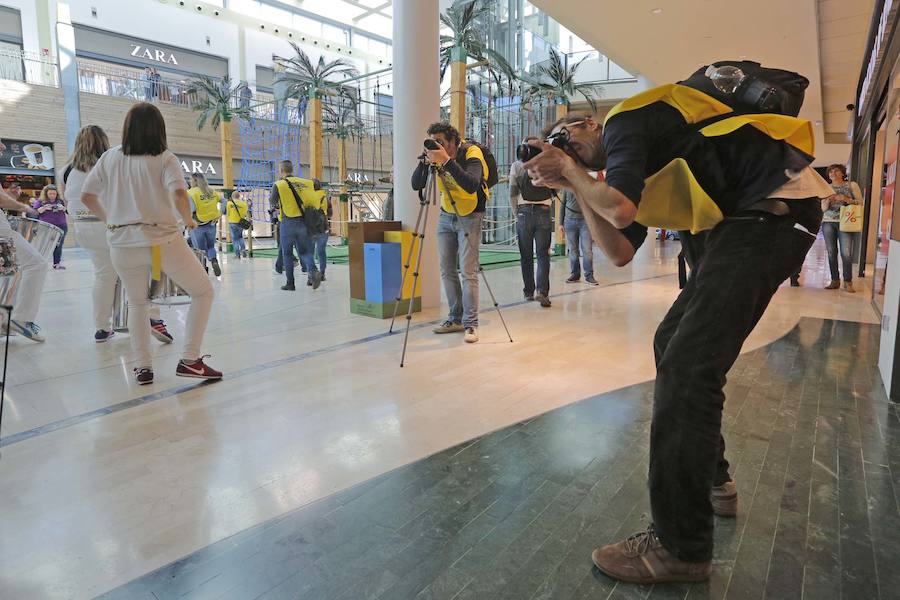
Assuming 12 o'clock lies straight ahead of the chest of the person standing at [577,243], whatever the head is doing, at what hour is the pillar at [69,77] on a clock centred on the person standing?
The pillar is roughly at 4 o'clock from the person standing.

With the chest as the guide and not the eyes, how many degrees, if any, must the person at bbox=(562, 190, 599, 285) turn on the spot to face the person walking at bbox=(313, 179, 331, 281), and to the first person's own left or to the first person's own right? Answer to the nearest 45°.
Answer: approximately 90° to the first person's own right

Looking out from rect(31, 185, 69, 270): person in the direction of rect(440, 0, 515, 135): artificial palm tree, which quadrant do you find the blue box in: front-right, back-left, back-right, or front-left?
front-right

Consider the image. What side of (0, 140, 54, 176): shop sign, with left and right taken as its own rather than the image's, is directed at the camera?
front

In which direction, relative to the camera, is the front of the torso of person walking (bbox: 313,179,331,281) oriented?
away from the camera

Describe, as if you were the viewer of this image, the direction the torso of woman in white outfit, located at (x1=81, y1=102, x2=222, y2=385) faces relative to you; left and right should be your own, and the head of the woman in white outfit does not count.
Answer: facing away from the viewer

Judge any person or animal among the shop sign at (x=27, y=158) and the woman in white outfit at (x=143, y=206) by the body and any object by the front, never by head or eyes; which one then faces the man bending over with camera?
the shop sign

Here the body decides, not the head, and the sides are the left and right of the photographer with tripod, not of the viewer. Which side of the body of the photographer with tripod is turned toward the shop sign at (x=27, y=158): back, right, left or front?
right

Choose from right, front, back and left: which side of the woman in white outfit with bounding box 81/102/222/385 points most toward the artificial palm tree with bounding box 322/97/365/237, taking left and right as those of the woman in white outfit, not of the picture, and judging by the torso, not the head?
front

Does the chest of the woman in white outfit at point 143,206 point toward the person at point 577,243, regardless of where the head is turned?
no

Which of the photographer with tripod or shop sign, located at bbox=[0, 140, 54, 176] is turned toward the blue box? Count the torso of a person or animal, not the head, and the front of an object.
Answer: the shop sign

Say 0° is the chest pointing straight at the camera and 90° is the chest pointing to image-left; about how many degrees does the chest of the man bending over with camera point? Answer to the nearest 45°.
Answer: approximately 90°

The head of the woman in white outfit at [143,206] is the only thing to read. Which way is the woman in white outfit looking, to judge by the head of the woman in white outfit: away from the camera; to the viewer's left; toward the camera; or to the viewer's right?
away from the camera

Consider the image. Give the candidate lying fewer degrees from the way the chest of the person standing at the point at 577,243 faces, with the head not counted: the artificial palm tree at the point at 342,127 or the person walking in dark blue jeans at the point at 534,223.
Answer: the person walking in dark blue jeans

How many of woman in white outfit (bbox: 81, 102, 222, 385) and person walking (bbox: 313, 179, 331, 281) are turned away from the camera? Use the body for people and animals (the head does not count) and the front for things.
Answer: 2

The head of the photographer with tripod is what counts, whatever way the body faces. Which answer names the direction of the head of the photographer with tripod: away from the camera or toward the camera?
toward the camera

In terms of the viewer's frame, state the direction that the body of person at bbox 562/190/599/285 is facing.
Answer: toward the camera
